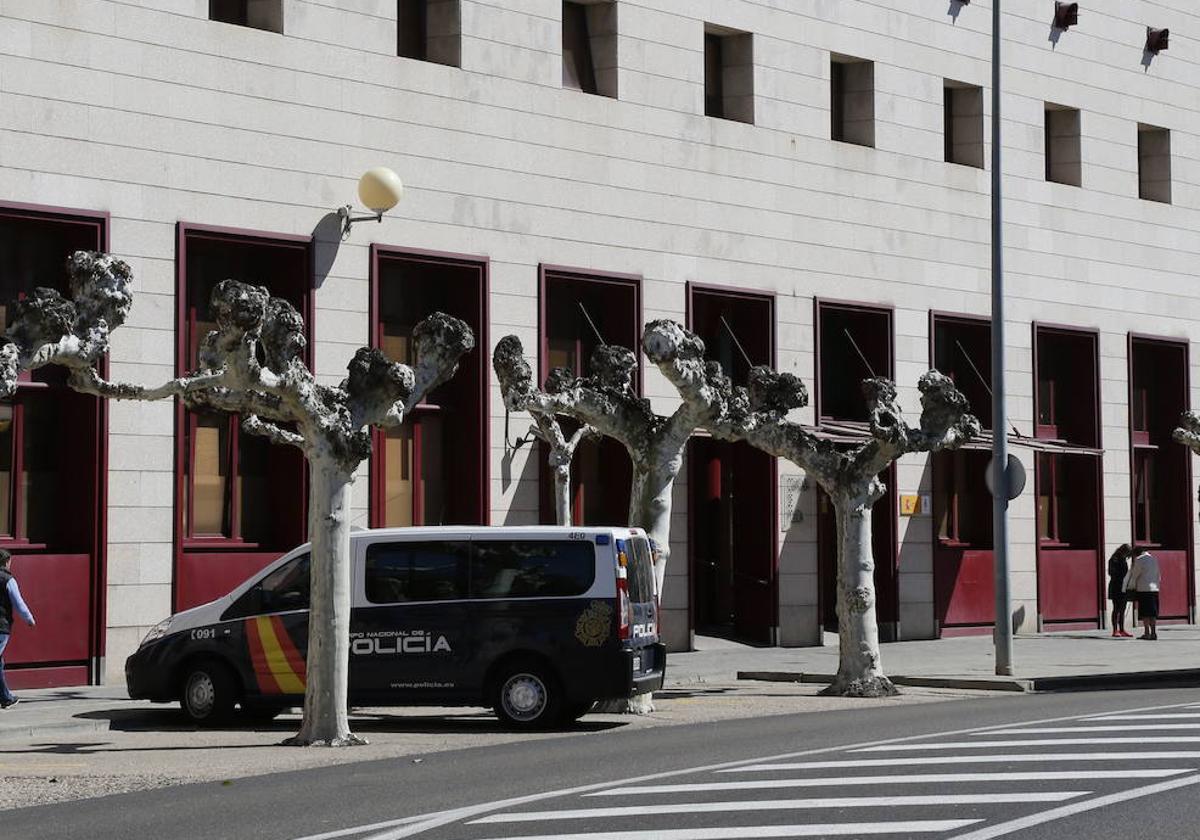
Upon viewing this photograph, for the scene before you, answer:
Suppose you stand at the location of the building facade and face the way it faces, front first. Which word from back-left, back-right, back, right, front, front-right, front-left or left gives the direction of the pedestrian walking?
right

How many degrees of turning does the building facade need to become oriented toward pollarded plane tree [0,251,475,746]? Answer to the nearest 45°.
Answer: approximately 45° to its right

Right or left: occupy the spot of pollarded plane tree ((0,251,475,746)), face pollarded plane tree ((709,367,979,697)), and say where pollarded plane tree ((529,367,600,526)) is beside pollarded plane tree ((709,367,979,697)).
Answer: left

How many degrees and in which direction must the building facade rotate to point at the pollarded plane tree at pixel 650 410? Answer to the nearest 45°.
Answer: approximately 45° to its right

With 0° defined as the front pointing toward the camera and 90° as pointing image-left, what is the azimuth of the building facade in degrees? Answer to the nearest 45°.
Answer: approximately 315°

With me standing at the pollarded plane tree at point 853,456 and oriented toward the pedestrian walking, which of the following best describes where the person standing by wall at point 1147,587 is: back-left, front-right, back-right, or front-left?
back-right

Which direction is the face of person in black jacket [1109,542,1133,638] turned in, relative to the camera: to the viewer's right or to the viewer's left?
to the viewer's right

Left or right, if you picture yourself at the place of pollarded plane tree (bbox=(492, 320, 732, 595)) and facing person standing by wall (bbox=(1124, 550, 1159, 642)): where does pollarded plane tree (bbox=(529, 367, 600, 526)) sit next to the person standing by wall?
left

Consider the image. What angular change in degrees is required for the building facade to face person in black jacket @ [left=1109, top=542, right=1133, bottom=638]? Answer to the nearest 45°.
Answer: approximately 90° to its left
